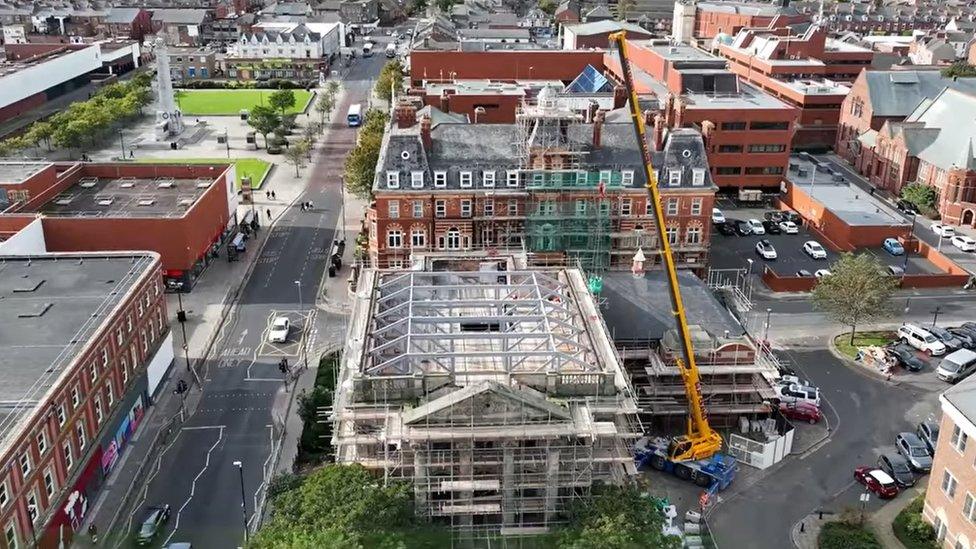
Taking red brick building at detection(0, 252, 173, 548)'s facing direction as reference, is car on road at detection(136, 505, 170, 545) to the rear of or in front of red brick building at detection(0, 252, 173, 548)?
in front

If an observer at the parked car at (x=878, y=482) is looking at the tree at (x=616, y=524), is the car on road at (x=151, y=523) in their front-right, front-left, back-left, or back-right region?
front-right

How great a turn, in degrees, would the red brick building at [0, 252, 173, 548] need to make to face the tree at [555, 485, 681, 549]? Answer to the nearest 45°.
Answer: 0° — it already faces it

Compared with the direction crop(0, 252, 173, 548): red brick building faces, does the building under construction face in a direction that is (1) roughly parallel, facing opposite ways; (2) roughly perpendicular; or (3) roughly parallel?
roughly perpendicular

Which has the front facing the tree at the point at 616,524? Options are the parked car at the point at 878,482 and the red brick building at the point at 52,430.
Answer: the red brick building

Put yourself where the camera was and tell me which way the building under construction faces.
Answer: facing the viewer

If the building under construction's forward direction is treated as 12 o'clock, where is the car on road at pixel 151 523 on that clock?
The car on road is roughly at 3 o'clock from the building under construction.

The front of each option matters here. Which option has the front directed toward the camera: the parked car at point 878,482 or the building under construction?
the building under construction

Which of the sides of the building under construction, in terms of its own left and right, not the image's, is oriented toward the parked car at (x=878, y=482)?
left

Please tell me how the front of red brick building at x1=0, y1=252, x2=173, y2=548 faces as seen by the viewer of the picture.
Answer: facing the viewer and to the right of the viewer

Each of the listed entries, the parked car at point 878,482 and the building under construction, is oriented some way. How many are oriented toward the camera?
1

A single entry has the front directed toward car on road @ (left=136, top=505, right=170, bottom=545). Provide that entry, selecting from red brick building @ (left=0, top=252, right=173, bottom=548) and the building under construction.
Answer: the red brick building
